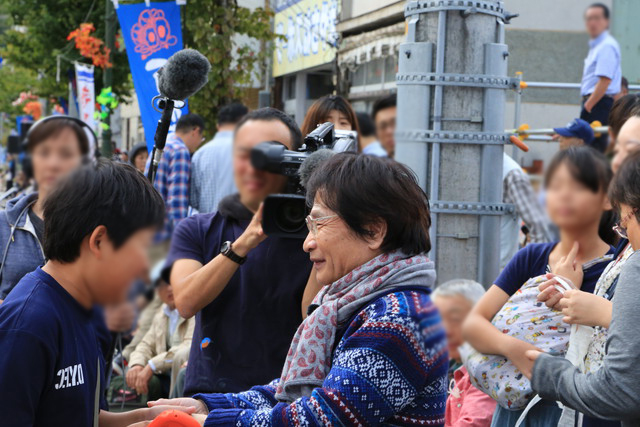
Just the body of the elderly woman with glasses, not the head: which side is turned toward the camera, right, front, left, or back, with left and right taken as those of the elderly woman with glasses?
left

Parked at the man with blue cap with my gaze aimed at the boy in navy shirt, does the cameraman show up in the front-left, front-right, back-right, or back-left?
front-right

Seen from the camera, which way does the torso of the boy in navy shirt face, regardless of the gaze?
to the viewer's right

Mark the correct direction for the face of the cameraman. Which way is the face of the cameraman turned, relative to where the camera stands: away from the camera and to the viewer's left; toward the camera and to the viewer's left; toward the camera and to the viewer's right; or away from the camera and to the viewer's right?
toward the camera and to the viewer's left

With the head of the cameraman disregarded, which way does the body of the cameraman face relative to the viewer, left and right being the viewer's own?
facing the viewer

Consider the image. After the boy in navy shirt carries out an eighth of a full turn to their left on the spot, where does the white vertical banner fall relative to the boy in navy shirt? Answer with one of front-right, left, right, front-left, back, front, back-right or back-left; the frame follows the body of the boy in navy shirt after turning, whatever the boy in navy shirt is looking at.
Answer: front-left

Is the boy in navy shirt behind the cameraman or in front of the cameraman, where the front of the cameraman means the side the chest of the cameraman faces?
in front

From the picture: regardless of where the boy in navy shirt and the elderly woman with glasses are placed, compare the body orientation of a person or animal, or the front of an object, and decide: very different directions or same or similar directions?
very different directions

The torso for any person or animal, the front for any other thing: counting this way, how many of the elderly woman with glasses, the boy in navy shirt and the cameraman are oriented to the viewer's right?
1
